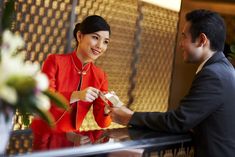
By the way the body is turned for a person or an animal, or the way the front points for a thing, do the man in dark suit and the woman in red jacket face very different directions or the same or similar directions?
very different directions

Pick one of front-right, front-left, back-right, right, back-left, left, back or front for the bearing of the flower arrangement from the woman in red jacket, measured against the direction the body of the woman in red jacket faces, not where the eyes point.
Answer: front-right

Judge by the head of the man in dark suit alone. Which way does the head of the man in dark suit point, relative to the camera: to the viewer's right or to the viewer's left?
to the viewer's left

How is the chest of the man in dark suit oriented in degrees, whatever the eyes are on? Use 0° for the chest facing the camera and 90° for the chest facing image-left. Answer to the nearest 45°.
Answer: approximately 135°

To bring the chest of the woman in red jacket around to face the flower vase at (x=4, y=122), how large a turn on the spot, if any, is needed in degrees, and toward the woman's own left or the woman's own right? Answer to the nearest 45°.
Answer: approximately 45° to the woman's own right

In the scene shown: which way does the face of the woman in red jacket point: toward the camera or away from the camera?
toward the camera

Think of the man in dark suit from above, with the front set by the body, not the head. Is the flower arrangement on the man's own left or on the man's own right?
on the man's own left

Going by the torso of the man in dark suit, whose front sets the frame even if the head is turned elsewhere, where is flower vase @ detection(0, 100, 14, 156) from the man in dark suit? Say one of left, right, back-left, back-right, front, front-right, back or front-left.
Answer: left

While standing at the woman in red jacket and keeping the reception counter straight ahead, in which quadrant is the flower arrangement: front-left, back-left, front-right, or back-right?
front-right

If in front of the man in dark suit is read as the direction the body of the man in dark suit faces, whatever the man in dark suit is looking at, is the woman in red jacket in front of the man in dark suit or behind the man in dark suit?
in front

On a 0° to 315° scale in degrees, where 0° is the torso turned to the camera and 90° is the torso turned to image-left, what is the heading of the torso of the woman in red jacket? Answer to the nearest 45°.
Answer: approximately 315°

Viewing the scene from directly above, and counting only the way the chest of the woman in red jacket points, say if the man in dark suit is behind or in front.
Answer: in front
